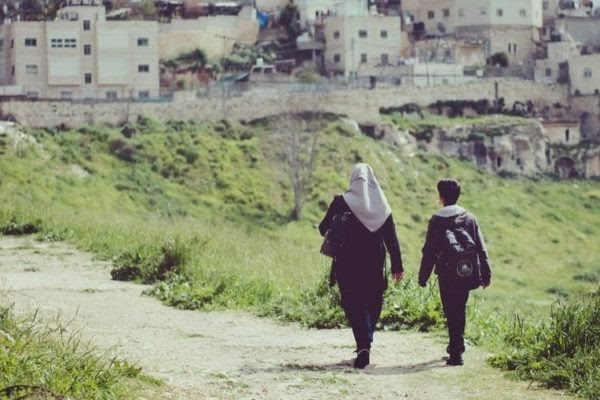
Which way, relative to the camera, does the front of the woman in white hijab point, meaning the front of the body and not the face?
away from the camera

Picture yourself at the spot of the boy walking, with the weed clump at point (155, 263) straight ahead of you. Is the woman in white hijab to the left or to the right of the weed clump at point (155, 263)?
left

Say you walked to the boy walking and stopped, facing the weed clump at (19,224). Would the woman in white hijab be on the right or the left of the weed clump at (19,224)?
left

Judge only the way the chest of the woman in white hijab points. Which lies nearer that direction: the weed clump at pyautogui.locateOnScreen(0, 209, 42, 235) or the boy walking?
the weed clump

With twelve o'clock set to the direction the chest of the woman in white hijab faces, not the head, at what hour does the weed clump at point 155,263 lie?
The weed clump is roughly at 11 o'clock from the woman in white hijab.

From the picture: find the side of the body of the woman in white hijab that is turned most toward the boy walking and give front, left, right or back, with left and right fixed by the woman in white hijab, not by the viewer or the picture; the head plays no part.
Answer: right

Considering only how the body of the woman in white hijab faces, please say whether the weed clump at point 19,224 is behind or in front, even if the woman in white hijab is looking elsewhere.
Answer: in front

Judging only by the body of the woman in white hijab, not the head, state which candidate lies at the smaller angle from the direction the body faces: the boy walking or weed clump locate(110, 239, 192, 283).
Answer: the weed clump
